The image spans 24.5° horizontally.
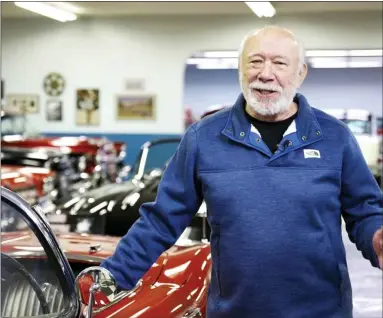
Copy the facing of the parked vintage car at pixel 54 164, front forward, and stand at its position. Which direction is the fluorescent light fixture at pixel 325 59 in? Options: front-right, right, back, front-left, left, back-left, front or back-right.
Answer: left

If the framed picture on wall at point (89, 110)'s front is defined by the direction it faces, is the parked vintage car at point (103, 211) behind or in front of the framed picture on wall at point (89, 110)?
in front

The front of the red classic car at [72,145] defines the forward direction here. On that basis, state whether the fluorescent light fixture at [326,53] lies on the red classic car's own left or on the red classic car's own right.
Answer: on the red classic car's own left

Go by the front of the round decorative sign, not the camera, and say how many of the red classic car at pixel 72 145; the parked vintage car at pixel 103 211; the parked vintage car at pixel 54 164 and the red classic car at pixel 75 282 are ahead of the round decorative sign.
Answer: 4

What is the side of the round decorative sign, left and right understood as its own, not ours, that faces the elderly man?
front

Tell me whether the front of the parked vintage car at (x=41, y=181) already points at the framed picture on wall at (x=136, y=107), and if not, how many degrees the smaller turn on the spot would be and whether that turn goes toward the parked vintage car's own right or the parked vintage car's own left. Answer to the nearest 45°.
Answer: approximately 135° to the parked vintage car's own left

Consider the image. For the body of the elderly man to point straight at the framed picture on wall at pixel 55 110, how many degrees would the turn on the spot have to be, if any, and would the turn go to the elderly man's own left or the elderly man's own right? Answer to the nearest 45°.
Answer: approximately 180°

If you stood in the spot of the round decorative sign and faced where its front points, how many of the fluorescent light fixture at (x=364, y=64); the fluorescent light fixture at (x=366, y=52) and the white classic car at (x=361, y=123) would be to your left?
3
